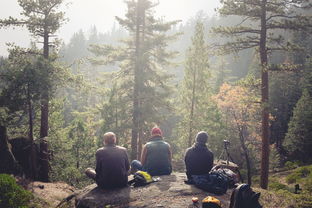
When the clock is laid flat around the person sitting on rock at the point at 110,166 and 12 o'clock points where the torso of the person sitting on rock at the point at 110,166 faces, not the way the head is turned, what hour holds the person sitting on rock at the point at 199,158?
the person sitting on rock at the point at 199,158 is roughly at 3 o'clock from the person sitting on rock at the point at 110,166.

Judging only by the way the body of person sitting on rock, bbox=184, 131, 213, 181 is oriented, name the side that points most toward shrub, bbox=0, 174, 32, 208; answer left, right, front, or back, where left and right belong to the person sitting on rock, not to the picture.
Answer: left

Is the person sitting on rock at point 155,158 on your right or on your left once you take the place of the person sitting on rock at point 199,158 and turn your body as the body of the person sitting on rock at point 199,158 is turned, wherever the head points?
on your left

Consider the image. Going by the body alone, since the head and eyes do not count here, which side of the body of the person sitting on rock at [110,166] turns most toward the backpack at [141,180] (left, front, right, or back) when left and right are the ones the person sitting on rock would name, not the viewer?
right

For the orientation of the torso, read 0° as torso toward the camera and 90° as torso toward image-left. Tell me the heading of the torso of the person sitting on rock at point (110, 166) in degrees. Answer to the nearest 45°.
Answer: approximately 180°

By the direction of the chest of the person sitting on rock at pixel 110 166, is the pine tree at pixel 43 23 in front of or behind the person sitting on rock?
in front

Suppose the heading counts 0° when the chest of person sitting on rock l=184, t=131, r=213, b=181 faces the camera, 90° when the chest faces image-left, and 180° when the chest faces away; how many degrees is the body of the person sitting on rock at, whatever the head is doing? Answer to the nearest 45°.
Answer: approximately 180°
